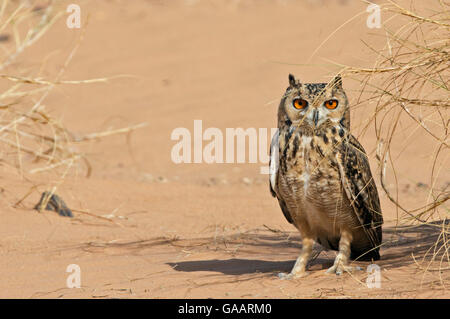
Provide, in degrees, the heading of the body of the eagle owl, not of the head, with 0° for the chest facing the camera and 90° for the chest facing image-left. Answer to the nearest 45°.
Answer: approximately 45°
